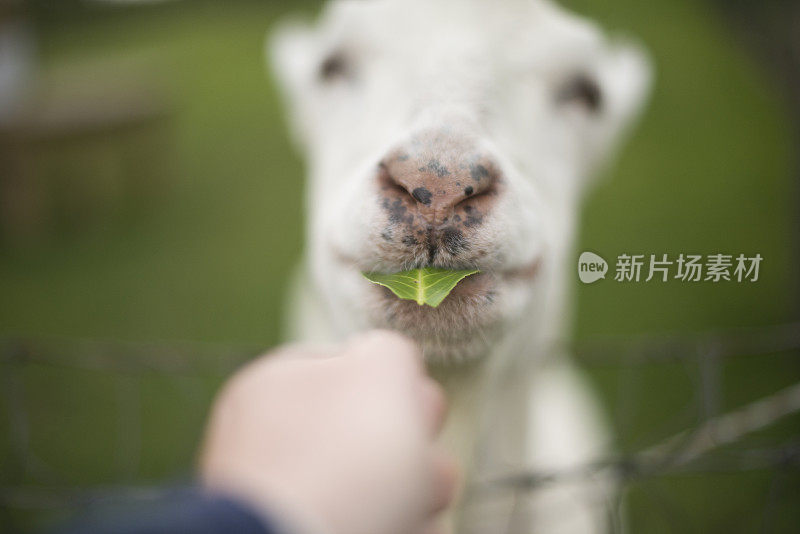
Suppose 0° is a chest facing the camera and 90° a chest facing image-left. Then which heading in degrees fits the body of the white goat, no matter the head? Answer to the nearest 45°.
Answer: approximately 0°
